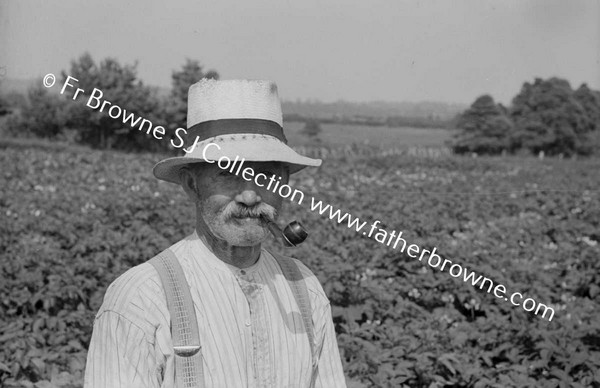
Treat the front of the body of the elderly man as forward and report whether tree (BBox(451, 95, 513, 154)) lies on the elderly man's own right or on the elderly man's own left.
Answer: on the elderly man's own left

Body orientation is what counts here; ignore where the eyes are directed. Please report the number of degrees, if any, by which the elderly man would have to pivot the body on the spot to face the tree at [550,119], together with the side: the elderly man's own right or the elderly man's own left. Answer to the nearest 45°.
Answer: approximately 135° to the elderly man's own left

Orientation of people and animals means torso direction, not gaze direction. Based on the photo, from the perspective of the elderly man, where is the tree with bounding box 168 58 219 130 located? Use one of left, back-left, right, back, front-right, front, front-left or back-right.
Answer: back-left

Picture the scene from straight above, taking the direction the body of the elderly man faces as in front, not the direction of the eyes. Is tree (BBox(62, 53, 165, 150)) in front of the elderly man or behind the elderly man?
behind

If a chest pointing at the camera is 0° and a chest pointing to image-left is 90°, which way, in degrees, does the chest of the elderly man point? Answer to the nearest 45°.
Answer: approximately 315°

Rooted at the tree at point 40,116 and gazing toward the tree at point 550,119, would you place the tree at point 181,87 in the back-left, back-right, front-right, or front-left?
front-left

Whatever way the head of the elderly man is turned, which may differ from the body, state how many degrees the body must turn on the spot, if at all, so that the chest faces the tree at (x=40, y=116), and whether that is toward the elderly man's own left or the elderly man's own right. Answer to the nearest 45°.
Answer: approximately 135° to the elderly man's own left
